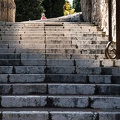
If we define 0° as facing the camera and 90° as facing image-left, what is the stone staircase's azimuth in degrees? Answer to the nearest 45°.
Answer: approximately 0°

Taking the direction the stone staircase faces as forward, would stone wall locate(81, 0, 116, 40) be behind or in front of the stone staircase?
behind
